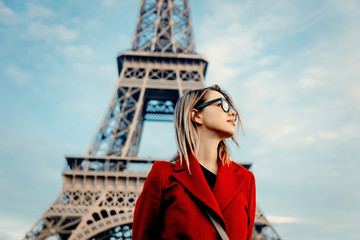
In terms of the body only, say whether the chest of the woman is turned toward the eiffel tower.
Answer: no

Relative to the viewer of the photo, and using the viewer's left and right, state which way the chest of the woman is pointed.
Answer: facing the viewer and to the right of the viewer
